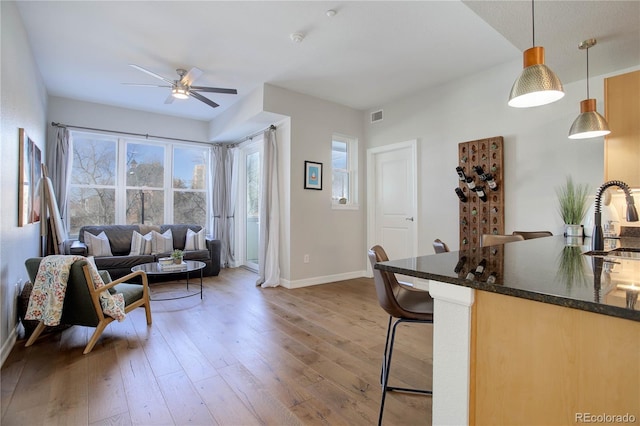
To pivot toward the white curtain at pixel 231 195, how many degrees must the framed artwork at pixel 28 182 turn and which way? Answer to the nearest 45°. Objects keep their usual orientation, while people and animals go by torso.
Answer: approximately 45° to its left

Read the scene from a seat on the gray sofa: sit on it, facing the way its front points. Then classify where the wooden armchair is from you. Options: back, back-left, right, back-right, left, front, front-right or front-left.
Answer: front

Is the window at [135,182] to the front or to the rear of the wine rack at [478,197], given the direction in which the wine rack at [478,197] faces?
to the front

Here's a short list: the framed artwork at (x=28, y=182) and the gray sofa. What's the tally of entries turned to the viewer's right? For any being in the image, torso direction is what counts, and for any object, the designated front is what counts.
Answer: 1

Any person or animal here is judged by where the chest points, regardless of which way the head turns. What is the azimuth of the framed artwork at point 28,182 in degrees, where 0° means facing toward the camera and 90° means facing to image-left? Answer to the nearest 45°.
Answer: approximately 270°

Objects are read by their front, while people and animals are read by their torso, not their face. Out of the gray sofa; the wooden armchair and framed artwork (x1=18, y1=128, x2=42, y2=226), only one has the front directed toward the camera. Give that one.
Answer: the gray sofa

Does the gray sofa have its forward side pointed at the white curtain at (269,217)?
no

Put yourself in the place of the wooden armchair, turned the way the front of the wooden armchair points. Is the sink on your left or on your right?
on your right

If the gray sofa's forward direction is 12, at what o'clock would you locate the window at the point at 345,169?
The window is roughly at 10 o'clock from the gray sofa.

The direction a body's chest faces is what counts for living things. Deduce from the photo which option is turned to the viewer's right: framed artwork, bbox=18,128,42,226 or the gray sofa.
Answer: the framed artwork

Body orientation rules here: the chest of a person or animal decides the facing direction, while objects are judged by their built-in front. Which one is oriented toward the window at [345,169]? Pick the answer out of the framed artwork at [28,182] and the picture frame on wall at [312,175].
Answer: the framed artwork

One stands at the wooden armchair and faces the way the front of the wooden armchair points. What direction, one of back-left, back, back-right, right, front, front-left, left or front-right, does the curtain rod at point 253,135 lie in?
front

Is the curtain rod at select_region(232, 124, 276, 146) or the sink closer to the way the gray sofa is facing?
the sink

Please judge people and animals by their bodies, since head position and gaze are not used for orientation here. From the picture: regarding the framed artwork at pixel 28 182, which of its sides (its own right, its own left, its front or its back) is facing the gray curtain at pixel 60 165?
left

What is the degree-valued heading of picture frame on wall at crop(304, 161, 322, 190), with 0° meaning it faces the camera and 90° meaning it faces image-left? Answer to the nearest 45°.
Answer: approximately 315°

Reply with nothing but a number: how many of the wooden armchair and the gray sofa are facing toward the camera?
1

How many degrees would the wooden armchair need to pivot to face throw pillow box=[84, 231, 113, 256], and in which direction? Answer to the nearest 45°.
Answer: approximately 45° to its left

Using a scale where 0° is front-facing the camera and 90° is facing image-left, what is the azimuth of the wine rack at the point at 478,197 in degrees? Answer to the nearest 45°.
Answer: approximately 45°

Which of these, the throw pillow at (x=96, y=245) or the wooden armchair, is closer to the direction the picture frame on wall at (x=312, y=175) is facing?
the wooden armchair

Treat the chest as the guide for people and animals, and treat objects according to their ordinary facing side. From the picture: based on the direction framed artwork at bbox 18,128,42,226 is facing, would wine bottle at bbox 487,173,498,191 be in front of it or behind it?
in front

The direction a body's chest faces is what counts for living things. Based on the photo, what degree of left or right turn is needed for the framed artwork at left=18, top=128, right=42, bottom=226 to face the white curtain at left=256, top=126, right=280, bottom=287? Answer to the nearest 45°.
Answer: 0° — it already faces it

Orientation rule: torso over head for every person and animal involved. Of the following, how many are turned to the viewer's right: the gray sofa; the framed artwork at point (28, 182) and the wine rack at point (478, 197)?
1

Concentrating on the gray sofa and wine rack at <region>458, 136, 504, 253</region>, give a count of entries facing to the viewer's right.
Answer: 0
